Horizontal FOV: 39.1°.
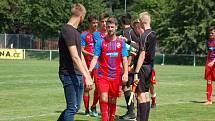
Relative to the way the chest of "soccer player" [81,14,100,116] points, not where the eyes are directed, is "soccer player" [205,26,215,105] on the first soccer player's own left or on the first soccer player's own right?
on the first soccer player's own left
